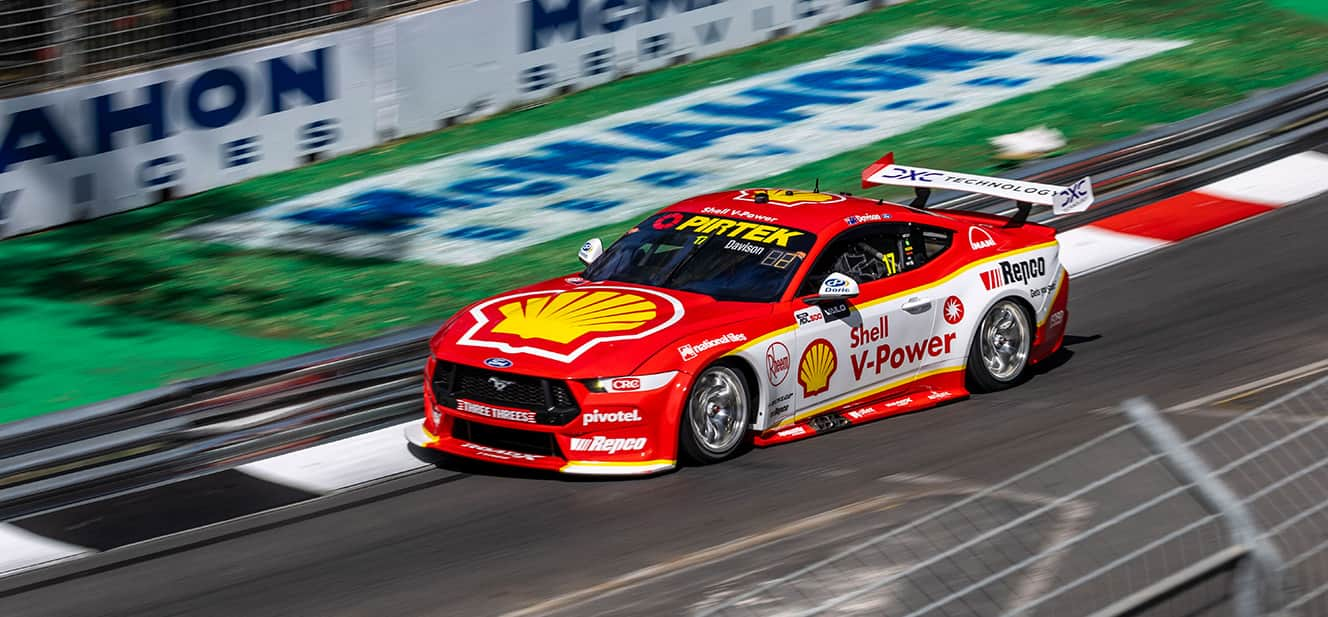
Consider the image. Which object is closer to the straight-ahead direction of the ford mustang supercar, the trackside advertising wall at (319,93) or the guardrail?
the guardrail

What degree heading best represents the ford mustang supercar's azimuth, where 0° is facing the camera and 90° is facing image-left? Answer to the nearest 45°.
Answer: approximately 45°

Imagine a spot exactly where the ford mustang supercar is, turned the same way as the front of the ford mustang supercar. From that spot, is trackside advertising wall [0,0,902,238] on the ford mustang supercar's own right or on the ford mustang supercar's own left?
on the ford mustang supercar's own right

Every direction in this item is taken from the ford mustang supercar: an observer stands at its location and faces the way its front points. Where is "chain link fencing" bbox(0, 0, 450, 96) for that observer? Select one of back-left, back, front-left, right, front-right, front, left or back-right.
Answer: right

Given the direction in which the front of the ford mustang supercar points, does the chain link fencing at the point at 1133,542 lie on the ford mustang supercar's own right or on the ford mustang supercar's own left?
on the ford mustang supercar's own left
